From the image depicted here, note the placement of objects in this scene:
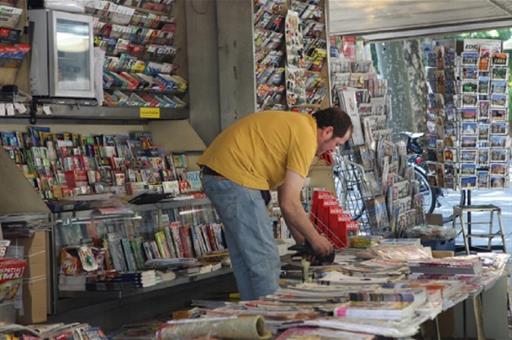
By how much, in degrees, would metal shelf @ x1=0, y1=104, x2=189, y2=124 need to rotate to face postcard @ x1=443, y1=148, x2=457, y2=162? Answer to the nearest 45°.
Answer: approximately 135° to its left

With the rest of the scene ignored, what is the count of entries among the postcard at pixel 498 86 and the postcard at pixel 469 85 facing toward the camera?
2

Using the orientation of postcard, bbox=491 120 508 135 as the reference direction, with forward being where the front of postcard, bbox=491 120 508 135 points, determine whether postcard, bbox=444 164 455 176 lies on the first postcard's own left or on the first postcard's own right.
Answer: on the first postcard's own right
